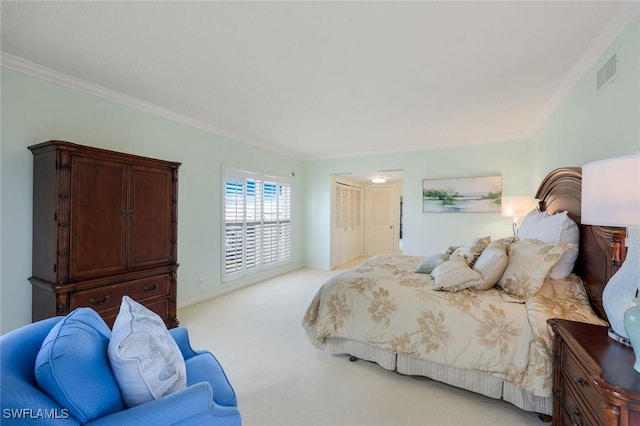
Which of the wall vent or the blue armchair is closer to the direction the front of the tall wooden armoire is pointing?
the wall vent

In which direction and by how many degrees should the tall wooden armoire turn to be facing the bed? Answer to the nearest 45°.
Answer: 0° — it already faces it

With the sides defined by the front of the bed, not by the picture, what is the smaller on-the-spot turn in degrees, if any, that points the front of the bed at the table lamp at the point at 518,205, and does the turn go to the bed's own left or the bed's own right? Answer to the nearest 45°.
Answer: approximately 90° to the bed's own right

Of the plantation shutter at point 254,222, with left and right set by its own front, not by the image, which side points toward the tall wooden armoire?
right

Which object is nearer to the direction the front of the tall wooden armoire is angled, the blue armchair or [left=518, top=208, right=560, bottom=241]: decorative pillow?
the decorative pillow

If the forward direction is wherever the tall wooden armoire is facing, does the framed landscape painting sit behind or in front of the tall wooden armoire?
in front

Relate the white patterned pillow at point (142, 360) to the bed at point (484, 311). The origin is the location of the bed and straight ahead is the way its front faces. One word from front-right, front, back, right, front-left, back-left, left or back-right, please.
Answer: front-left

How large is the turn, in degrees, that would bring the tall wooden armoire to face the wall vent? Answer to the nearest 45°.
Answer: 0° — it already faces it

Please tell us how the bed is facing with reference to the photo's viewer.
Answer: facing to the left of the viewer

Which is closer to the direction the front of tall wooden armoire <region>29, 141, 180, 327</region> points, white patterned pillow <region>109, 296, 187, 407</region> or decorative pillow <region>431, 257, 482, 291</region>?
the decorative pillow
